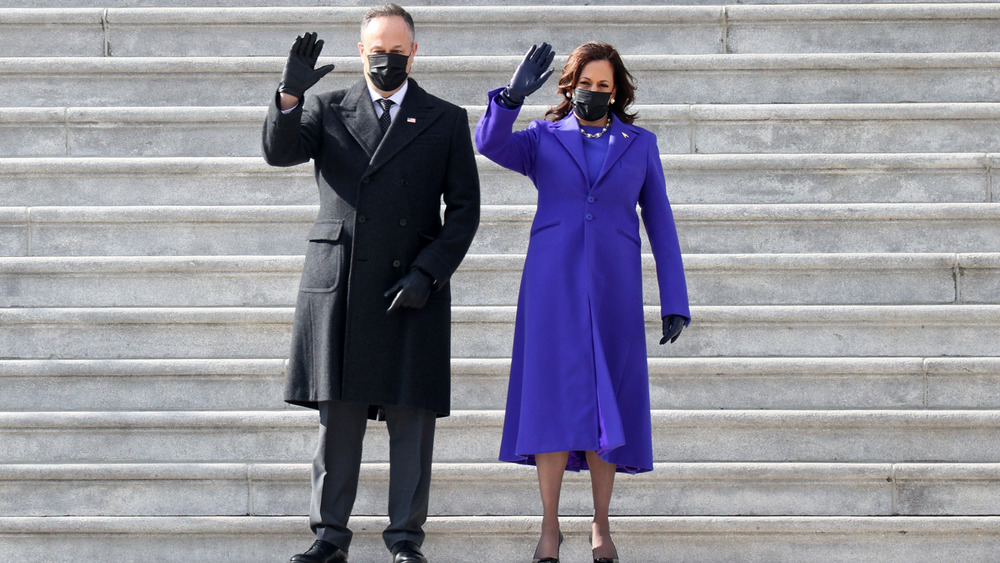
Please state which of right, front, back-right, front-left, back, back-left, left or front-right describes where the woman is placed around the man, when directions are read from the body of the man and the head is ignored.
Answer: left

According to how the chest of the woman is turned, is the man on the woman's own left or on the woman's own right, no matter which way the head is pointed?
on the woman's own right

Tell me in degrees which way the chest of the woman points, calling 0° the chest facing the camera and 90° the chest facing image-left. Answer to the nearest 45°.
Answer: approximately 0°

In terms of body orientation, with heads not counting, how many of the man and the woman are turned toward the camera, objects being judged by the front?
2
